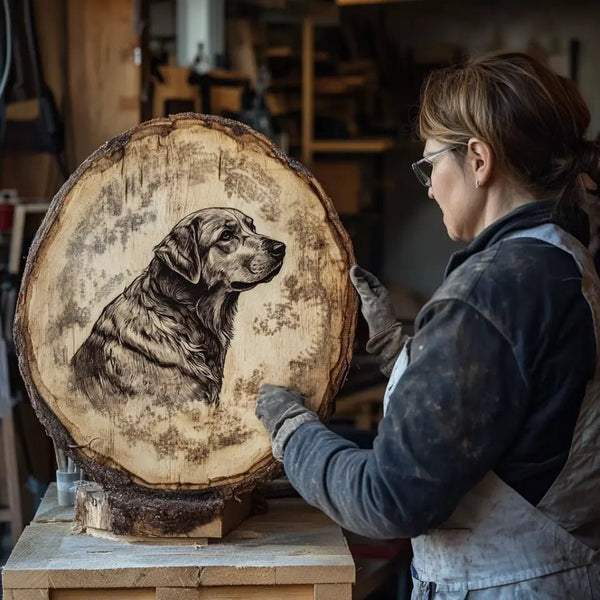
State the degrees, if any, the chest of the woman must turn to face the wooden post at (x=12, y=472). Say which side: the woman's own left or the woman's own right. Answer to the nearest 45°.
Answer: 0° — they already face it

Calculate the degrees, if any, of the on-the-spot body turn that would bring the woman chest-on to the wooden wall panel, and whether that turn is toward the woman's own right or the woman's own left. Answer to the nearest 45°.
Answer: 0° — they already face it

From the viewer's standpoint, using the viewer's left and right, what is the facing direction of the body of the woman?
facing away from the viewer and to the left of the viewer
